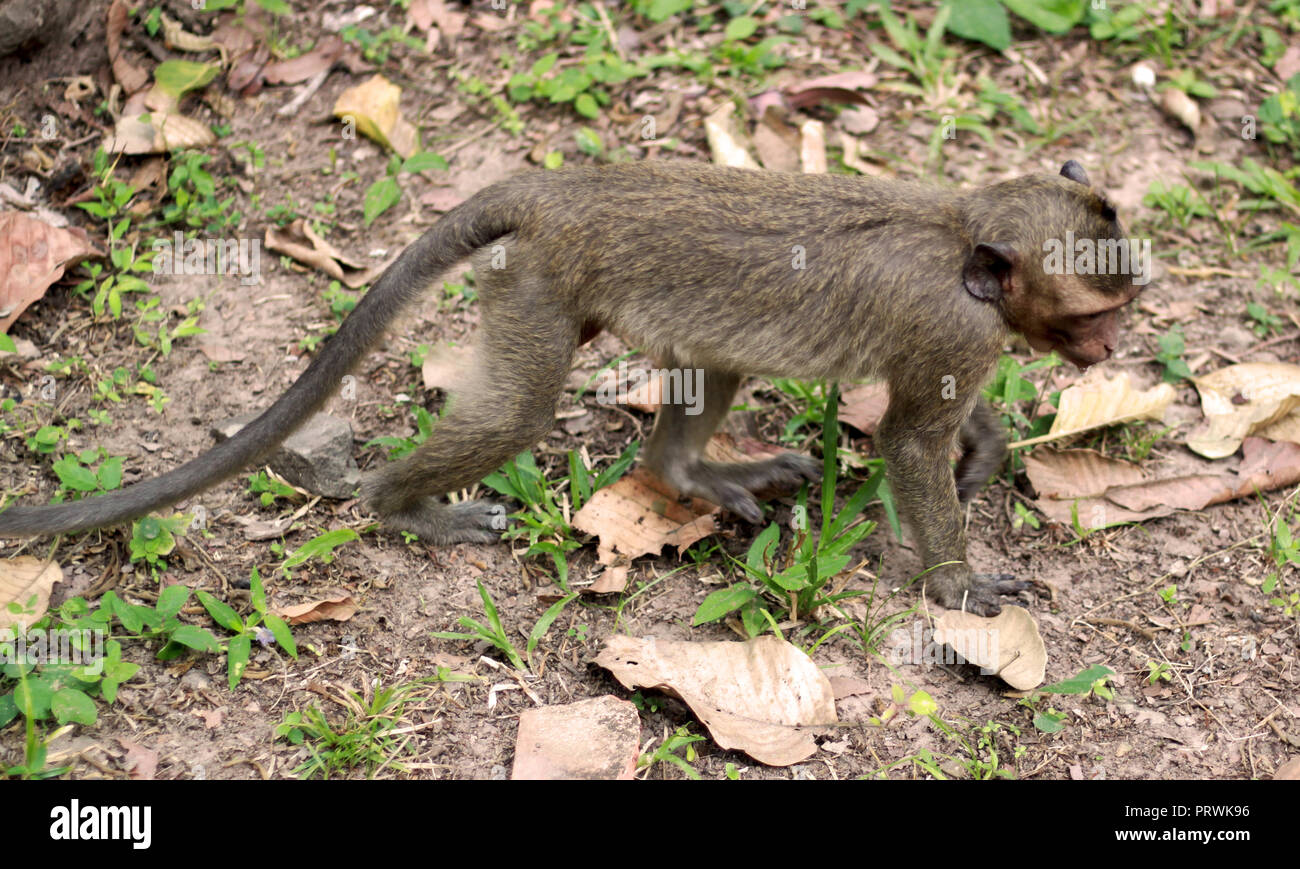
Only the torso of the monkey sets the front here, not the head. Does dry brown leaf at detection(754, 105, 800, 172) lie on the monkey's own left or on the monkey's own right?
on the monkey's own left

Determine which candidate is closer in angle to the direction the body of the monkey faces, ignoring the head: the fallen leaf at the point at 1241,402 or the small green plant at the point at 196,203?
the fallen leaf

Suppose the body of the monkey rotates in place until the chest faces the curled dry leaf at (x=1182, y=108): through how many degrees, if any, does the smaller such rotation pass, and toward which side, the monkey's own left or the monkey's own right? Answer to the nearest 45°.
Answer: approximately 45° to the monkey's own left

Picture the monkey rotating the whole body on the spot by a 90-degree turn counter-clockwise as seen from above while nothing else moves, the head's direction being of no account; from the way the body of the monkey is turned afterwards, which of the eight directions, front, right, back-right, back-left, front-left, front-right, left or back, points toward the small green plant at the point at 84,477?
left

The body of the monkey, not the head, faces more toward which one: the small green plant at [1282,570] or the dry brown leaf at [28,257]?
the small green plant

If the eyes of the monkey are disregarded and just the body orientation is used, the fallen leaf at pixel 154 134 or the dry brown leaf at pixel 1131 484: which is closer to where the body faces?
the dry brown leaf

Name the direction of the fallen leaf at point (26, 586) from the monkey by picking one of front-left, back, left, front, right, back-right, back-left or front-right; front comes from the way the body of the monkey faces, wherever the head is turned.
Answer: back

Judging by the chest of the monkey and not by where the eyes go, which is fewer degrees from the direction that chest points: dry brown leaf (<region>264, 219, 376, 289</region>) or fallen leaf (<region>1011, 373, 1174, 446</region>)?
the fallen leaf

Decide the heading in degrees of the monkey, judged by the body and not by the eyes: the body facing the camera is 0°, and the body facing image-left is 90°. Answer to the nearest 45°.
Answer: approximately 270°

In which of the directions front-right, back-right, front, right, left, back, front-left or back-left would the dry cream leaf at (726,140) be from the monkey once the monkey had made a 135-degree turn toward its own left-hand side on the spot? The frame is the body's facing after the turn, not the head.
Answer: front-right

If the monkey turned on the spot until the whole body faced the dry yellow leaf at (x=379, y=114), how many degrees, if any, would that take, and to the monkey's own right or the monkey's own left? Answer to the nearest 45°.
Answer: approximately 135° to the monkey's own left
